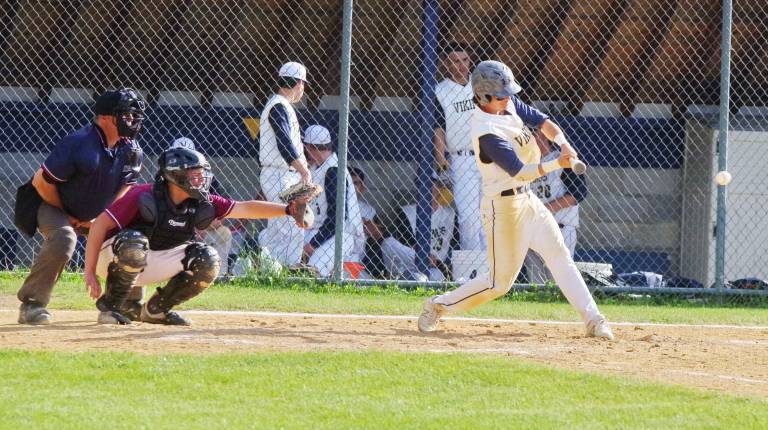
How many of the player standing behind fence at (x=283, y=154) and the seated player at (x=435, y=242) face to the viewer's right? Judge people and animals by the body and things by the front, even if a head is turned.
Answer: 1

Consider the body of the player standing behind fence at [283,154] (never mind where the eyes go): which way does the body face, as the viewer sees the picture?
to the viewer's right

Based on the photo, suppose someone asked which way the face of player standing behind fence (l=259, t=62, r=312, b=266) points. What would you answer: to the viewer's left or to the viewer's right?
to the viewer's right

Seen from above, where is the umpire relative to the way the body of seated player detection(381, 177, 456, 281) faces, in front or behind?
in front

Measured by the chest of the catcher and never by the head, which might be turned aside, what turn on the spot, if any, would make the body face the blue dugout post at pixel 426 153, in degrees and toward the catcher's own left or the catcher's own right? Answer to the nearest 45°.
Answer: approximately 90° to the catcher's own left

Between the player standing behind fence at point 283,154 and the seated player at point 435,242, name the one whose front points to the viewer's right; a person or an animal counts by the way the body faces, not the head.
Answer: the player standing behind fence

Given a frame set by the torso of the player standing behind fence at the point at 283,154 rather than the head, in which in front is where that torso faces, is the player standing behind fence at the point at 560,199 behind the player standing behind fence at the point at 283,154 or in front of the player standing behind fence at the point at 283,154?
in front

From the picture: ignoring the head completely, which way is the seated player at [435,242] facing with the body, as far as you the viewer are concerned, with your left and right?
facing the viewer and to the left of the viewer

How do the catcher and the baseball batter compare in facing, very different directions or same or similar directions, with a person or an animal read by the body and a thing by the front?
same or similar directions
